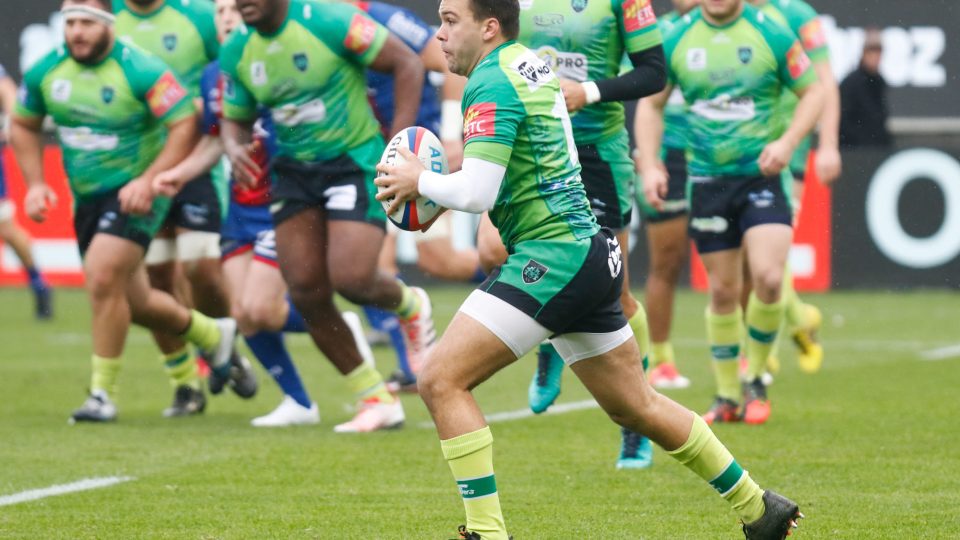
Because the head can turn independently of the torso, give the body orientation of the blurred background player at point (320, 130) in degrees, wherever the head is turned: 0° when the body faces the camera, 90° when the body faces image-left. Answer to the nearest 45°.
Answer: approximately 45°

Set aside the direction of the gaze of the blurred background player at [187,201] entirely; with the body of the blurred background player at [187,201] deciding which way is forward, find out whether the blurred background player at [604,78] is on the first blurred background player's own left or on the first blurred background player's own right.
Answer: on the first blurred background player's own left
